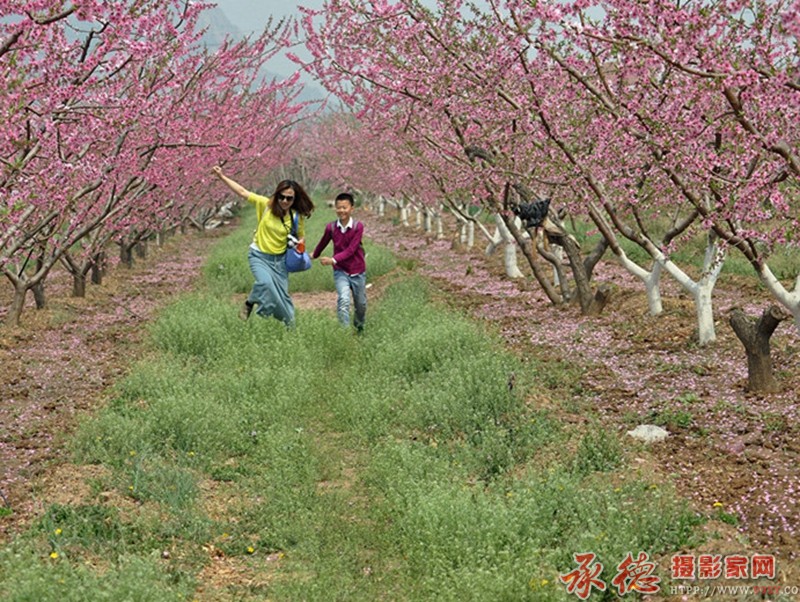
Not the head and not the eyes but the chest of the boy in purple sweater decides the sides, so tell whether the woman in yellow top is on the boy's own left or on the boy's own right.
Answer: on the boy's own right

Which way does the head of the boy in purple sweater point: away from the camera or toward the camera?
toward the camera

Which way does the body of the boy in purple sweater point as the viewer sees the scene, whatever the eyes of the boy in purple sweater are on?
toward the camera
